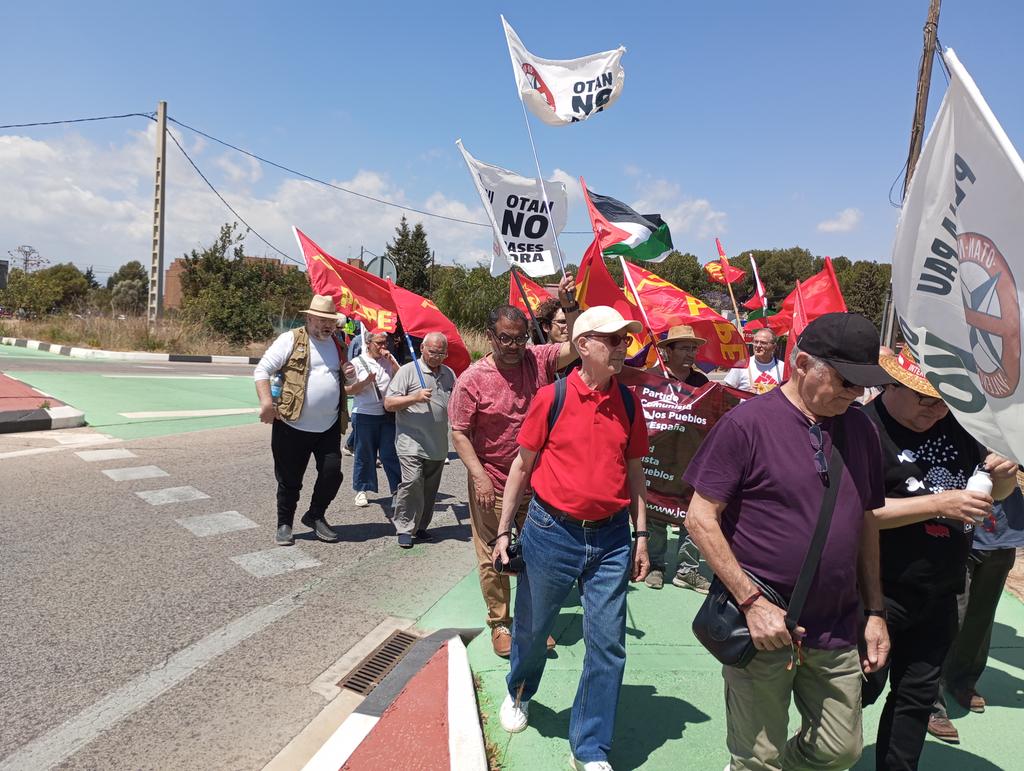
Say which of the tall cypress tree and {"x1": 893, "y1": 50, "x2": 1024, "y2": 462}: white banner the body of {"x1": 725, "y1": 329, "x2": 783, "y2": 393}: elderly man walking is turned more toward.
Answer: the white banner

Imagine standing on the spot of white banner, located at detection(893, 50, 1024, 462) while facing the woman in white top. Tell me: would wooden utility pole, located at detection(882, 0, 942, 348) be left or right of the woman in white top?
right

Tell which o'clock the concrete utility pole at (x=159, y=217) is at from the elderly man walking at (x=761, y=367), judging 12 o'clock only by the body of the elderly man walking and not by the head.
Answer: The concrete utility pole is roughly at 4 o'clock from the elderly man walking.

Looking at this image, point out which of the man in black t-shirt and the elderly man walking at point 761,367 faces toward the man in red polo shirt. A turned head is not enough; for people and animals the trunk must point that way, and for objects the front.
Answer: the elderly man walking

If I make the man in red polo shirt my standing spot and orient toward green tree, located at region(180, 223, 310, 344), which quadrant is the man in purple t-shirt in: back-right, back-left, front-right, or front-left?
back-right

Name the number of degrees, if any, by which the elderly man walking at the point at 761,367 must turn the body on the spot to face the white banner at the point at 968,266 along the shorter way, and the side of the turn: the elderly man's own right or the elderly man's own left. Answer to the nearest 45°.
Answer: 0° — they already face it

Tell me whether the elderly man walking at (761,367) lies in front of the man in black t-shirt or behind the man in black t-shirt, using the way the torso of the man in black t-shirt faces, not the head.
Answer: behind

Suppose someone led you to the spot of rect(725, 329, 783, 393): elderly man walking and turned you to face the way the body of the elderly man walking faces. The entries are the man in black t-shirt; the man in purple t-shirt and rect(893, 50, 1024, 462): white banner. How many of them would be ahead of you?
3

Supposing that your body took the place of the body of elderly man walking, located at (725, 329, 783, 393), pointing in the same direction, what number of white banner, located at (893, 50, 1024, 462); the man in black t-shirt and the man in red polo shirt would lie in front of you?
3
